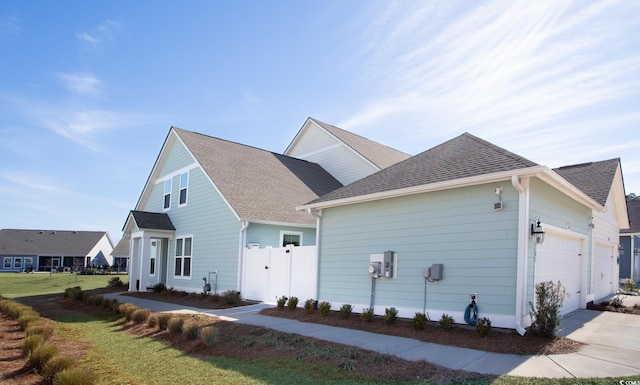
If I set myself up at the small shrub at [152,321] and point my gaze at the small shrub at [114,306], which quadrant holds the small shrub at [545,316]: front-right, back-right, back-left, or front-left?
back-right

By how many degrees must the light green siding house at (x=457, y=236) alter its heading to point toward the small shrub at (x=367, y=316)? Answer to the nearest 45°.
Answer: approximately 135° to its right

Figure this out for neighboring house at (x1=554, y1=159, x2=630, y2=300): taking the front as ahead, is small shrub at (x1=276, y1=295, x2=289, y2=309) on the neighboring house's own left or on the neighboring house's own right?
on the neighboring house's own right

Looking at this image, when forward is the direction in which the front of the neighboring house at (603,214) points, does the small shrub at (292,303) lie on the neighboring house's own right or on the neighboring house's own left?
on the neighboring house's own right

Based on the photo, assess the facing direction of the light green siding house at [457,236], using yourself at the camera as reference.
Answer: facing the viewer and to the right of the viewer

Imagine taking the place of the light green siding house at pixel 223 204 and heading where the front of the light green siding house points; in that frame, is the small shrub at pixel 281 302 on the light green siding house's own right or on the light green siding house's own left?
on the light green siding house's own left
